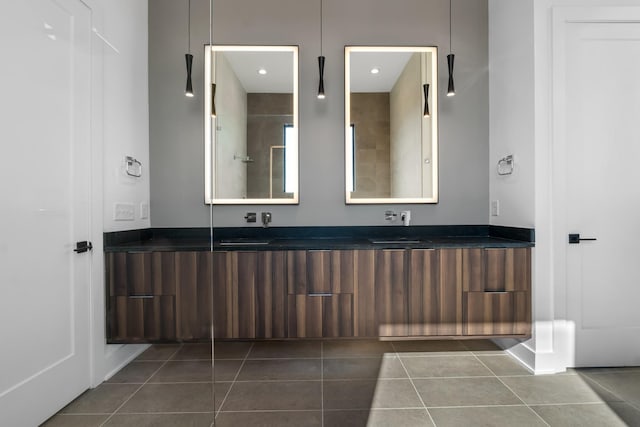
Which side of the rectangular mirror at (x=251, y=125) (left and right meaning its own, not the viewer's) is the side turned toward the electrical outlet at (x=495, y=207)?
left

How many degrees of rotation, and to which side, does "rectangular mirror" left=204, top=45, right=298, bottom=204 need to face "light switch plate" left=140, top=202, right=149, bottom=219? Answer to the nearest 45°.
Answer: approximately 45° to its right

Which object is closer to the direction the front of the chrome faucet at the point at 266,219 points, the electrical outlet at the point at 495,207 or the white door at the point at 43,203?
the white door

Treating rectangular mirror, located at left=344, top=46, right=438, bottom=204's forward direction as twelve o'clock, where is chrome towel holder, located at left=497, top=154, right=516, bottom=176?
The chrome towel holder is roughly at 9 o'clock from the rectangular mirror.

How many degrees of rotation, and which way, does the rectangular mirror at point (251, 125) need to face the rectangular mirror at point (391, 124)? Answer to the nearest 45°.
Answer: approximately 135° to its left

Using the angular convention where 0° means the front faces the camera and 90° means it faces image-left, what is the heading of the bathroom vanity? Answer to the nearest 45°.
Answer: approximately 0°

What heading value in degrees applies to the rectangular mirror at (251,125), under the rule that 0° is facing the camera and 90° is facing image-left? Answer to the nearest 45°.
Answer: approximately 0°

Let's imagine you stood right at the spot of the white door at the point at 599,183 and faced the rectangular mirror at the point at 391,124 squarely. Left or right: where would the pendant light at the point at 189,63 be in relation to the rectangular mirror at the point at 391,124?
left

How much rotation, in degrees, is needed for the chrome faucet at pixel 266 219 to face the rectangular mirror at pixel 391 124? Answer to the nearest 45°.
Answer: approximately 90° to its left
